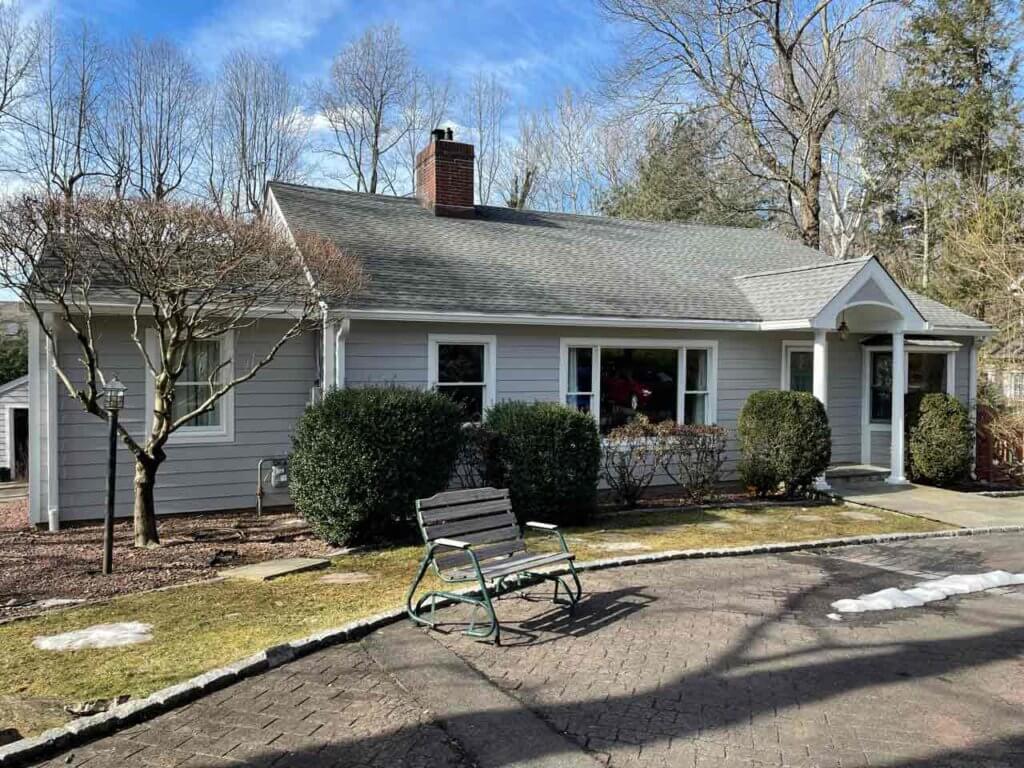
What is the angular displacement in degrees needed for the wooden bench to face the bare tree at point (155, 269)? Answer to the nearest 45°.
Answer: approximately 180°

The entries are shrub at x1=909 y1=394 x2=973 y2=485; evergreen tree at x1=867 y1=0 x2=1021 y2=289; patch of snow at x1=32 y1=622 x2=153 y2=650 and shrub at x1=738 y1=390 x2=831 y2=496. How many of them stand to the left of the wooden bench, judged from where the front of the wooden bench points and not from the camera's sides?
3

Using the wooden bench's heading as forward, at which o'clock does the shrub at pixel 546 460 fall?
The shrub is roughly at 8 o'clock from the wooden bench.

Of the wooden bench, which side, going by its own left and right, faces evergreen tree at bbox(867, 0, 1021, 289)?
left

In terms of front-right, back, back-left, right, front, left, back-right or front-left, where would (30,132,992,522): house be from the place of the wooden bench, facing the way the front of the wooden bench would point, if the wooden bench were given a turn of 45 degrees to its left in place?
left

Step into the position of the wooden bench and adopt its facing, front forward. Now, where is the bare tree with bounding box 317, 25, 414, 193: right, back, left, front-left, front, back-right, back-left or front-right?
back-left

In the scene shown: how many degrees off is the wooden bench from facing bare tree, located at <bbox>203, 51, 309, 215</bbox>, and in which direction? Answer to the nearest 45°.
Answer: approximately 135° to its left

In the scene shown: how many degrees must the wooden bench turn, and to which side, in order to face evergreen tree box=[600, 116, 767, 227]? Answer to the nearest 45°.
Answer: approximately 135° to its left

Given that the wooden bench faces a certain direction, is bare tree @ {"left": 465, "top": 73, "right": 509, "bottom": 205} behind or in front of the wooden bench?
behind

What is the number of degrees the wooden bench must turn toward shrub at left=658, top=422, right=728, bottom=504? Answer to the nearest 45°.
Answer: approximately 90° to its left

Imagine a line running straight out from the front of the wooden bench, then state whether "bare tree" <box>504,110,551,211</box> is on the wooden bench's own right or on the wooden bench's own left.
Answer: on the wooden bench's own left

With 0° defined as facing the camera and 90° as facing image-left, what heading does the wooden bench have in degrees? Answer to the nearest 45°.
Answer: approximately 315°
